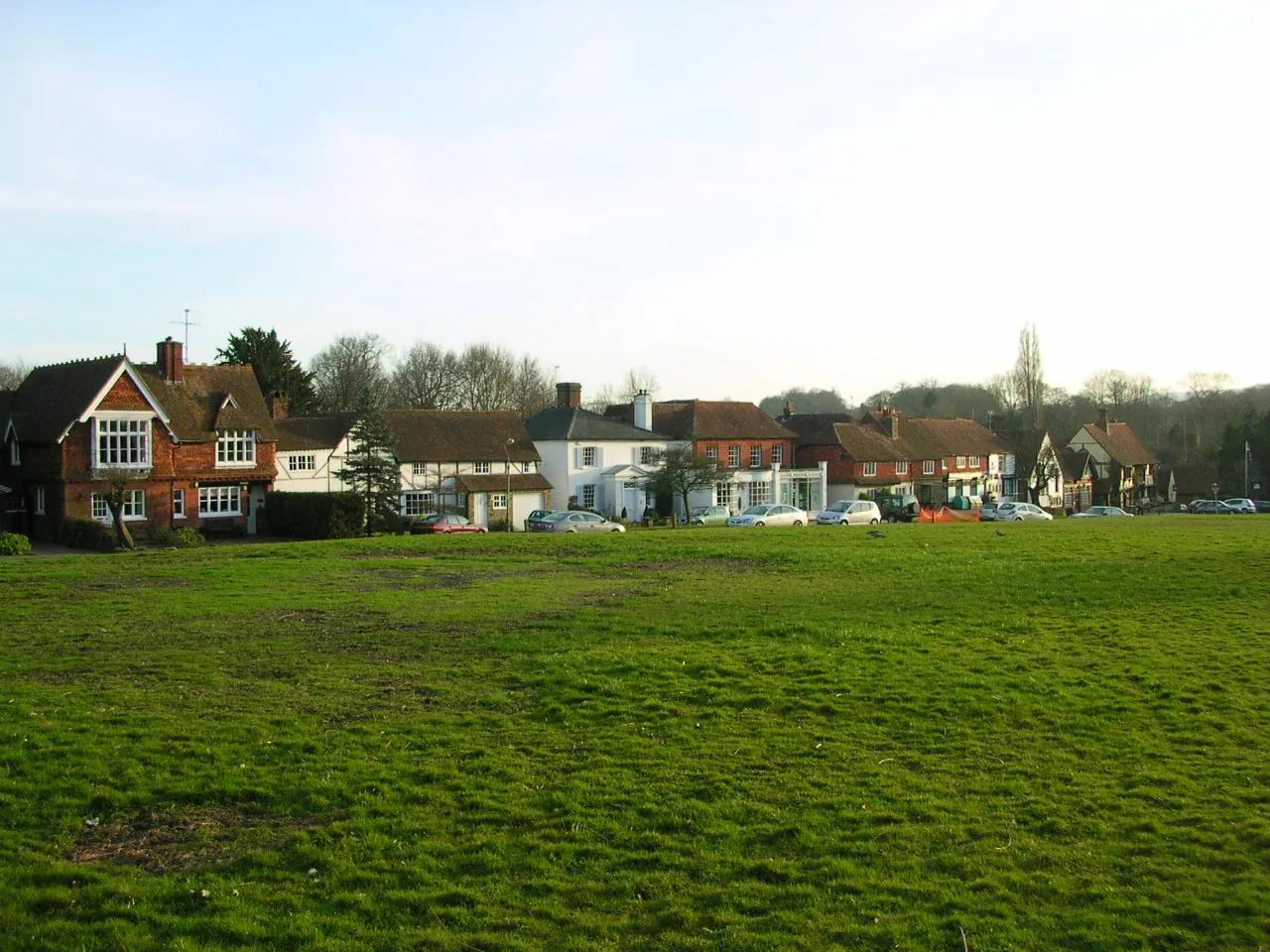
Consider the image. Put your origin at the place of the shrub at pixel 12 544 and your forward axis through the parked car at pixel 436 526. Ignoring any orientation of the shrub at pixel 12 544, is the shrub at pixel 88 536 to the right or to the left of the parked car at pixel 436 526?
left

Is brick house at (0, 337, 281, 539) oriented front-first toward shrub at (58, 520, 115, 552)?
yes

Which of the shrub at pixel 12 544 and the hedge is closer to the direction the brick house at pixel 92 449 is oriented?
the shrub

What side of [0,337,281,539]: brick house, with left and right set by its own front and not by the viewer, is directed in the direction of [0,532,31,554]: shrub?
front

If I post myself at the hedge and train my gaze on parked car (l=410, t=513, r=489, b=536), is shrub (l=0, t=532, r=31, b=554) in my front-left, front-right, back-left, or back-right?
back-right

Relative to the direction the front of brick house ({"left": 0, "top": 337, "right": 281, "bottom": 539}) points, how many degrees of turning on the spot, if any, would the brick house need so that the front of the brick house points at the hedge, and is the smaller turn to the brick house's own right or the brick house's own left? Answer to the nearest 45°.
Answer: approximately 90° to the brick house's own left

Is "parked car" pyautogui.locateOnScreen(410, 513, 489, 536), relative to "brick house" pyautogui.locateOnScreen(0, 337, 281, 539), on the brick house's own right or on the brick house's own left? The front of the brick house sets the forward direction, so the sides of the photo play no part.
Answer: on the brick house's own left

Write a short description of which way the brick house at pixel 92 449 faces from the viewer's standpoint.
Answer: facing the viewer
